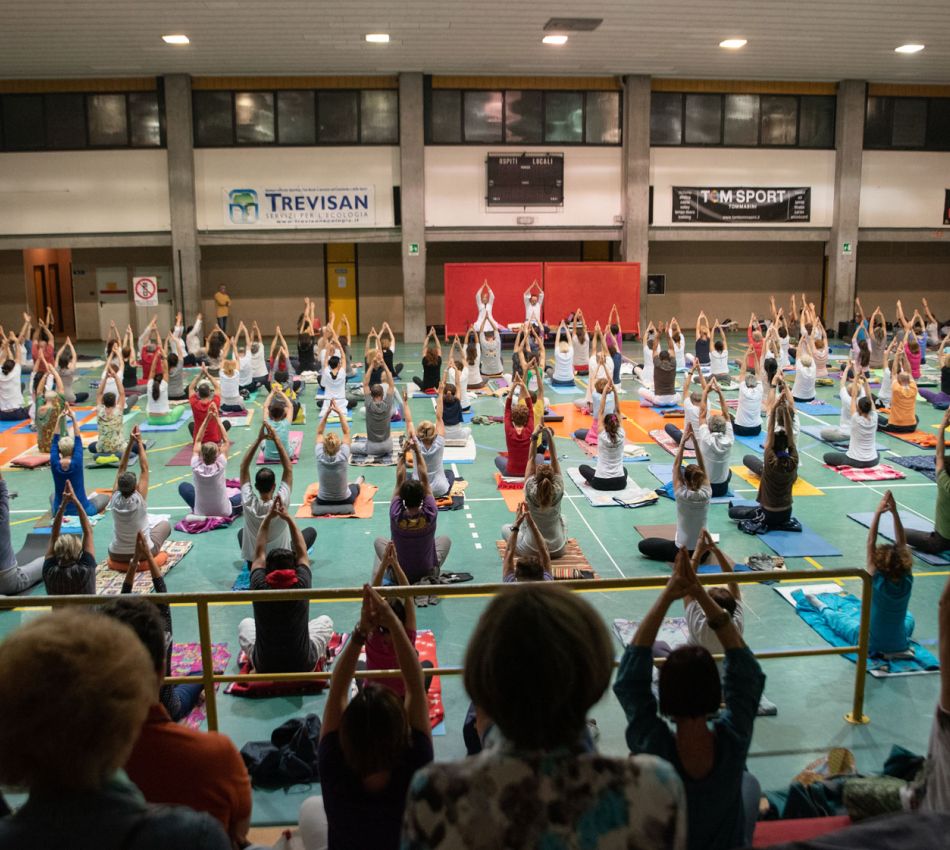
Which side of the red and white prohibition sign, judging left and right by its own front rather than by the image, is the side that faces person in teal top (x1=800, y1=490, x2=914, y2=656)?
front

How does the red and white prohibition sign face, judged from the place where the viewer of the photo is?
facing the viewer

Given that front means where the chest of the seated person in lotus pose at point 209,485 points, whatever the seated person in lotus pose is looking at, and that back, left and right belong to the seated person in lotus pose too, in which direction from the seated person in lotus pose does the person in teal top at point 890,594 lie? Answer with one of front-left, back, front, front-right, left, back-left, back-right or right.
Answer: back-right

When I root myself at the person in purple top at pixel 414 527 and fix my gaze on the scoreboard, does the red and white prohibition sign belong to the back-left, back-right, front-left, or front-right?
front-left

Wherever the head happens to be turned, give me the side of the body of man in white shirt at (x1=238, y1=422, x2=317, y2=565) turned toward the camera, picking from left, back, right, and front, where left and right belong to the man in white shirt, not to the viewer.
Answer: back

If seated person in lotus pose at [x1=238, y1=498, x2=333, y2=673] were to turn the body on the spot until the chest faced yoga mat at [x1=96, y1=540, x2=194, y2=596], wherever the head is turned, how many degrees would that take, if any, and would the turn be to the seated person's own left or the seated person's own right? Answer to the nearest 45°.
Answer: approximately 45° to the seated person's own left

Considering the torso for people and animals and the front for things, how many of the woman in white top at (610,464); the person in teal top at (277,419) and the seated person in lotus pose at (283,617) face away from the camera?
3

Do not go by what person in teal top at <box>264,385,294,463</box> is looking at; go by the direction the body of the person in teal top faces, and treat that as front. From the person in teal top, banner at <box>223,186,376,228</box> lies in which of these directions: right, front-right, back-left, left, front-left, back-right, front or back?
front

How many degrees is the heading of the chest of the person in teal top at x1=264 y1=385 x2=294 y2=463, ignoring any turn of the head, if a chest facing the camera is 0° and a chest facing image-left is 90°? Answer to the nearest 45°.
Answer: approximately 180°

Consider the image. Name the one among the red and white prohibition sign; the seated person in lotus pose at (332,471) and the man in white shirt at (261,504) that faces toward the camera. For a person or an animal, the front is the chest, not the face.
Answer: the red and white prohibition sign

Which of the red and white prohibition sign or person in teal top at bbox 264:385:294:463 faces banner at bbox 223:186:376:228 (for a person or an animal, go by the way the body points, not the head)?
the person in teal top

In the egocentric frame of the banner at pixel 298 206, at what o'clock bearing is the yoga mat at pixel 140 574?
The yoga mat is roughly at 12 o'clock from the banner.

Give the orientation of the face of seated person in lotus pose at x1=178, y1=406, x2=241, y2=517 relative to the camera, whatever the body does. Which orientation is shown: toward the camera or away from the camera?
away from the camera

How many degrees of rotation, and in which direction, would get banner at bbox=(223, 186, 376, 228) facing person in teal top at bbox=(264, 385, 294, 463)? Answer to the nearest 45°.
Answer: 0° — it already faces them

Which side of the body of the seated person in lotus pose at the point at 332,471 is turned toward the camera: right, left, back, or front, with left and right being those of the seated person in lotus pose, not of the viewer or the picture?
back

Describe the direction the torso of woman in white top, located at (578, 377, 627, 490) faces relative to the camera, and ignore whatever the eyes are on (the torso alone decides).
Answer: away from the camera

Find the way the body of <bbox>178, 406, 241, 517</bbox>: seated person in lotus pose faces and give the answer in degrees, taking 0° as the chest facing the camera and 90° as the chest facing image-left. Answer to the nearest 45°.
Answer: approximately 180°

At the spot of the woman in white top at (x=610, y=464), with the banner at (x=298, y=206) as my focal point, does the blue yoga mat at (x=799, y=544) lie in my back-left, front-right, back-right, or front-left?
back-right

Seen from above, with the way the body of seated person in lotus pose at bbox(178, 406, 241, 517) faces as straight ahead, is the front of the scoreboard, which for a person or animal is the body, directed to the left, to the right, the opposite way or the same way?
the opposite way

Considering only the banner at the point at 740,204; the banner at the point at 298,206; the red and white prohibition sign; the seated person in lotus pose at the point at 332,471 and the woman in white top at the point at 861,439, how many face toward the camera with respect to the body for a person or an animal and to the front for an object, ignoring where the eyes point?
3

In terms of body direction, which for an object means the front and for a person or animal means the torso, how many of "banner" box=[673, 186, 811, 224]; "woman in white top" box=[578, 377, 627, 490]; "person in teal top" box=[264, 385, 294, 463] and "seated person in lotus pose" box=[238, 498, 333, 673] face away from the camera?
3

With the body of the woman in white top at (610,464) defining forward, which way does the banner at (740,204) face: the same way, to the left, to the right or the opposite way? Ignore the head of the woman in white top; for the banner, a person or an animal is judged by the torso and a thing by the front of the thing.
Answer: the opposite way

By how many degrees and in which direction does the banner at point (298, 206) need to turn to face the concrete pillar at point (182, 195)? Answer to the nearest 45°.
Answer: approximately 90° to its right
